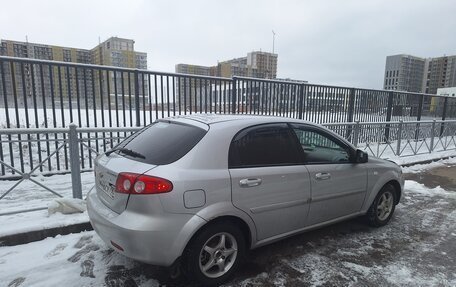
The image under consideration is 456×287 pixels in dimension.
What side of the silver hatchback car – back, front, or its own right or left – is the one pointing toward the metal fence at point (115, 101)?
left

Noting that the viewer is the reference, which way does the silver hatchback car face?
facing away from the viewer and to the right of the viewer
